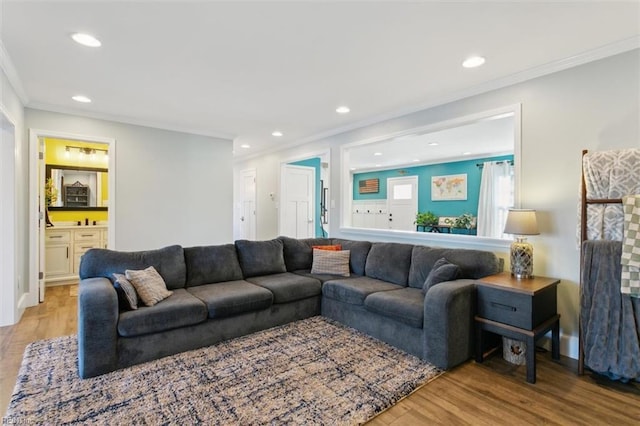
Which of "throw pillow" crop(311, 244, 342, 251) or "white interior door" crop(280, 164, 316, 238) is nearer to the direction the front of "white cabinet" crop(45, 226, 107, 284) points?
the throw pillow

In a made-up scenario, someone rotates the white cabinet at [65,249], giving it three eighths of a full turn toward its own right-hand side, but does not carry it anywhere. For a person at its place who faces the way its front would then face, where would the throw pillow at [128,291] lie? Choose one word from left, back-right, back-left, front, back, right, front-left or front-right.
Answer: back-left

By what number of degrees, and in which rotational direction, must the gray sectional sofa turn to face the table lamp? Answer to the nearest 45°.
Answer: approximately 90° to its left

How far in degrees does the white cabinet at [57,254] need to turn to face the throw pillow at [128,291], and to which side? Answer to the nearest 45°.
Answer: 0° — it already faces it

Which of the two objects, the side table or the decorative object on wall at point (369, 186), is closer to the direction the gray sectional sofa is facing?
the side table

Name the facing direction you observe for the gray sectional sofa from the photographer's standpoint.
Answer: facing the viewer

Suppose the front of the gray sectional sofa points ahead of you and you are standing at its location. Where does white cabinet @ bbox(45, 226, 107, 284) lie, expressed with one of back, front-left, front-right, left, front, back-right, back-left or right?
back-right

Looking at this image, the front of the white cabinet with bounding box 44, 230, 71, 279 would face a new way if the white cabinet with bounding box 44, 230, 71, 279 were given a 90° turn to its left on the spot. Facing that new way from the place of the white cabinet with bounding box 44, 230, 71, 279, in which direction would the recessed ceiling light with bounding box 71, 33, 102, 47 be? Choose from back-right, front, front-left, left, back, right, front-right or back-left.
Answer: right

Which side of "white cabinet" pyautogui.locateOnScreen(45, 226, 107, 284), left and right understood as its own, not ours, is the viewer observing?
front

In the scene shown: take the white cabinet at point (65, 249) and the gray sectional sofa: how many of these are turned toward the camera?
2
